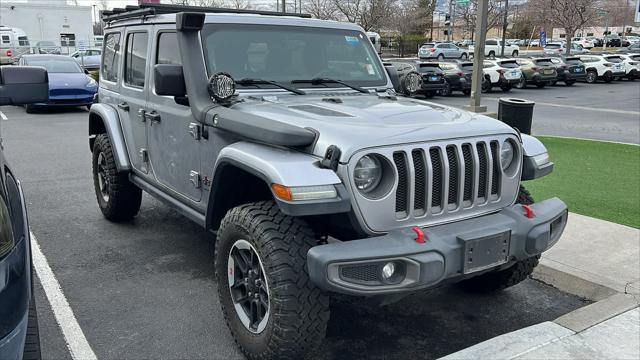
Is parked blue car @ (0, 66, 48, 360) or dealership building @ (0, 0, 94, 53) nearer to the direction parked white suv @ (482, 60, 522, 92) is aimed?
the dealership building

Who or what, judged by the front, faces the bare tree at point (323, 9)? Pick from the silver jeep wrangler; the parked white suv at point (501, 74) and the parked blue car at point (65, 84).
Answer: the parked white suv

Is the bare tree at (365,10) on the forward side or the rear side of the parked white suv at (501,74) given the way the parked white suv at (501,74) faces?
on the forward side

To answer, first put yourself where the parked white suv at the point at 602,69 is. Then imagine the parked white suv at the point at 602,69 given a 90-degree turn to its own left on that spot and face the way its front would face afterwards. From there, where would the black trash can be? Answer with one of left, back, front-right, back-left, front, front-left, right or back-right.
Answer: front-left

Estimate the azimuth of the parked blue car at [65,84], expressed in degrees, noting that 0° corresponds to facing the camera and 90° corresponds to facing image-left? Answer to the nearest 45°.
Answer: approximately 315°

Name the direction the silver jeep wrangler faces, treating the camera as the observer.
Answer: facing the viewer and to the right of the viewer

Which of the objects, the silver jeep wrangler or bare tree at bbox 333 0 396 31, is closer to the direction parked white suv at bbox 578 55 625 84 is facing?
the bare tree

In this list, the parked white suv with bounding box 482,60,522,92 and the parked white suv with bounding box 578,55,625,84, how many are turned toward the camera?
0

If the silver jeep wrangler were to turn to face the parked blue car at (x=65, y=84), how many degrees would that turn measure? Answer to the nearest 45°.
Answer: approximately 180°

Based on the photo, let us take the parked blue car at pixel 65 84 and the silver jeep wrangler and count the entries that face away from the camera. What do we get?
0
